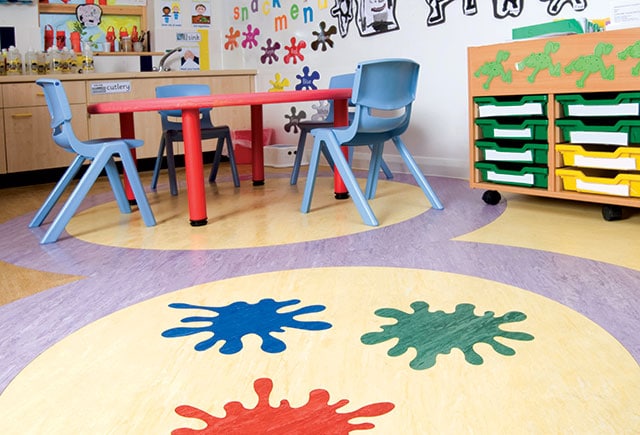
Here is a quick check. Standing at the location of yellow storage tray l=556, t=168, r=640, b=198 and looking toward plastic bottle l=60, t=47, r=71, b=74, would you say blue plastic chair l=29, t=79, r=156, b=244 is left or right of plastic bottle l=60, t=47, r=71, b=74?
left

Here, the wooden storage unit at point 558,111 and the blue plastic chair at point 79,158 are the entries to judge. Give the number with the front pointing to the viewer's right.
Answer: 1

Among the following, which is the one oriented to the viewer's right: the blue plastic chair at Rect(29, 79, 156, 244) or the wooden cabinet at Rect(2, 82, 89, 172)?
the blue plastic chair

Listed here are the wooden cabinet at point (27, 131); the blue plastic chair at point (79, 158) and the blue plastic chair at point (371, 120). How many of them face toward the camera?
1

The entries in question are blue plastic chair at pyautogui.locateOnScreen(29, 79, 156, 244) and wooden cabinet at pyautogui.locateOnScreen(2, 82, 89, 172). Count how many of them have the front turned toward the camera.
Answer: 1

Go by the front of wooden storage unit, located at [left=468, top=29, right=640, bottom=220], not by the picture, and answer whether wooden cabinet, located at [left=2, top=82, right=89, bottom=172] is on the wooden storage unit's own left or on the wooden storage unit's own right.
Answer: on the wooden storage unit's own right

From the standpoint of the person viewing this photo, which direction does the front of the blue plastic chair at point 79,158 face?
facing to the right of the viewer

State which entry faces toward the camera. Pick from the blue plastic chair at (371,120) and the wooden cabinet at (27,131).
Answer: the wooden cabinet

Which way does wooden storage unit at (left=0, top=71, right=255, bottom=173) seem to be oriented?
toward the camera

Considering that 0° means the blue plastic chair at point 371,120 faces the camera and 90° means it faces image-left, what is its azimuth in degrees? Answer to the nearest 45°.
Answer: approximately 135°
